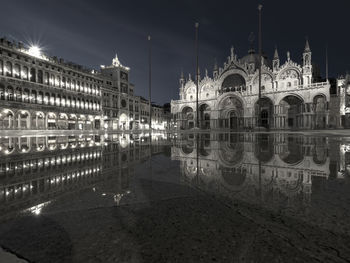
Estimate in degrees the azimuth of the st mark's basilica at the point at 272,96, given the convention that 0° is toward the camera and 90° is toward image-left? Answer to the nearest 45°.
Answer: approximately 45°

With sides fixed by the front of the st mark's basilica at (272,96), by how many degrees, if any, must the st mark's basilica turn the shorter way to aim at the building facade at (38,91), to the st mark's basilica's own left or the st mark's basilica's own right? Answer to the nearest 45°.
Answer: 0° — it already faces it

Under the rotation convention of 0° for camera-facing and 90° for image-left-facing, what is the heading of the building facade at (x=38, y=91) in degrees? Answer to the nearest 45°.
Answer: approximately 315°
